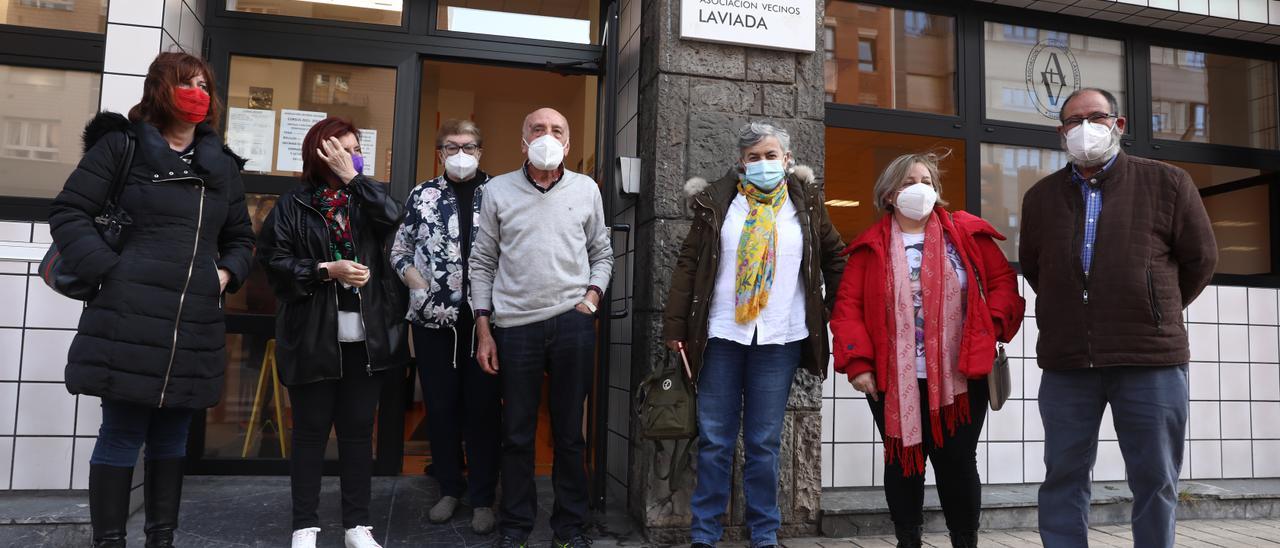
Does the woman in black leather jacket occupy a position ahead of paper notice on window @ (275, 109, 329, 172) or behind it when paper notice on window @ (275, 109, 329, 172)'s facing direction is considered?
ahead

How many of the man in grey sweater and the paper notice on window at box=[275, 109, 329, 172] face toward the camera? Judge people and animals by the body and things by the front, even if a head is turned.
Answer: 2

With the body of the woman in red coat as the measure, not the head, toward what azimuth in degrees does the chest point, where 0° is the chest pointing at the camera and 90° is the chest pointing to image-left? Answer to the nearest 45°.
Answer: approximately 0°

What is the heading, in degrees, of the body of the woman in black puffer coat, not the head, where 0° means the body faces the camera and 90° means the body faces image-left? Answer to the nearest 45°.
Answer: approximately 315°

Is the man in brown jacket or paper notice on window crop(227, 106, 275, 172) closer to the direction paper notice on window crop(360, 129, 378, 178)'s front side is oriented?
the man in brown jacket

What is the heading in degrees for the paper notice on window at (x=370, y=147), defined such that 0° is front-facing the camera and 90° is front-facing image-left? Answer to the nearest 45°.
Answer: approximately 0°

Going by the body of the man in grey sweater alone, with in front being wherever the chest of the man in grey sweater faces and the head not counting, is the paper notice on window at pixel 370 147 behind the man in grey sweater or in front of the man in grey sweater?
behind
